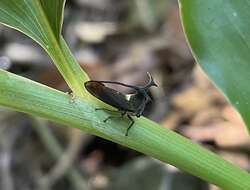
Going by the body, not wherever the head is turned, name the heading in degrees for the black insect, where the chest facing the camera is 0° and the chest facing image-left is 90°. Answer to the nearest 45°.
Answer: approximately 270°
